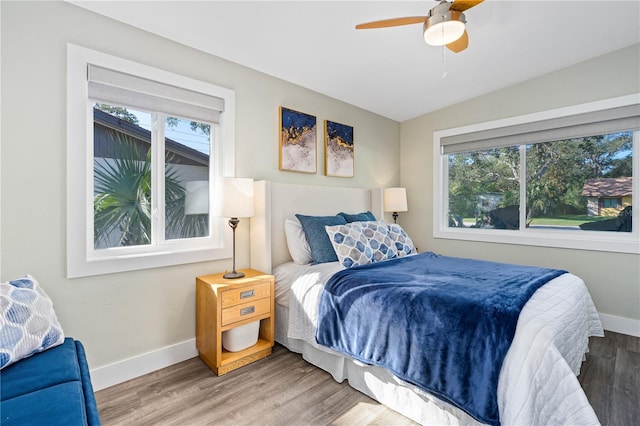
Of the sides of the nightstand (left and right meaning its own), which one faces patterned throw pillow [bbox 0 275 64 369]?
right

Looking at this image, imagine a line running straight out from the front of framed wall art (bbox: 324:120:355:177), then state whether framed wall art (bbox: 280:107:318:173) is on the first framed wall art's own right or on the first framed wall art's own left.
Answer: on the first framed wall art's own right

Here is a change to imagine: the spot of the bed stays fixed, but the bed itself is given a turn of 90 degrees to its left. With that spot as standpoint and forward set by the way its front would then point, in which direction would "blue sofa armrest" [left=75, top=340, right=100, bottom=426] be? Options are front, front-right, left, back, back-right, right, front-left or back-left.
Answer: back

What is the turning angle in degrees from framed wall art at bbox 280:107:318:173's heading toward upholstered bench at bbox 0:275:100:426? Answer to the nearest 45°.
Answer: approximately 90° to its right

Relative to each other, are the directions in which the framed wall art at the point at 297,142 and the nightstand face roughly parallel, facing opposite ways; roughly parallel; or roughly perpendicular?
roughly parallel

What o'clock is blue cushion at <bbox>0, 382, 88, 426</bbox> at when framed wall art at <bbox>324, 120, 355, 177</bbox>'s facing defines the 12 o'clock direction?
The blue cushion is roughly at 2 o'clock from the framed wall art.

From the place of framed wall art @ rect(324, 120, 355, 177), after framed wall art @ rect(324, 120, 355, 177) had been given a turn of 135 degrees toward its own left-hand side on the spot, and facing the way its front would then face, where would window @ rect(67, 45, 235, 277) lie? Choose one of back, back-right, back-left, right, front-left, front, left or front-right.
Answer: back-left

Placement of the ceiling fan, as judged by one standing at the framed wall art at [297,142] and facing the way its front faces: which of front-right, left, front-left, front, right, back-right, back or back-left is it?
front

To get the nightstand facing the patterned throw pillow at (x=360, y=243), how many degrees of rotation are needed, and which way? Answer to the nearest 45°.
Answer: approximately 45° to its left

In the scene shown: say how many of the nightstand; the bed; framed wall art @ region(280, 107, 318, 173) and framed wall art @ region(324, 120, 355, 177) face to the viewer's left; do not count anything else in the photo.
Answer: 0

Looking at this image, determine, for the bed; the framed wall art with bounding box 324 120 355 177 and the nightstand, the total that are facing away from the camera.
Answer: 0

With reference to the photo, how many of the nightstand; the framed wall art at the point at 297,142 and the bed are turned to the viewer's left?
0

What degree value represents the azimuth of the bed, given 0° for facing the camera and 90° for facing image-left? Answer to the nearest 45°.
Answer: approximately 315°

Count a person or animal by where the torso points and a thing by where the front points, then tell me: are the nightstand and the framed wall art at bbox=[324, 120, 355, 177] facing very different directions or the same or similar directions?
same or similar directions

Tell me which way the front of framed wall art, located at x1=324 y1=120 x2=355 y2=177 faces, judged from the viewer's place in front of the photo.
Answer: facing the viewer and to the right of the viewer
